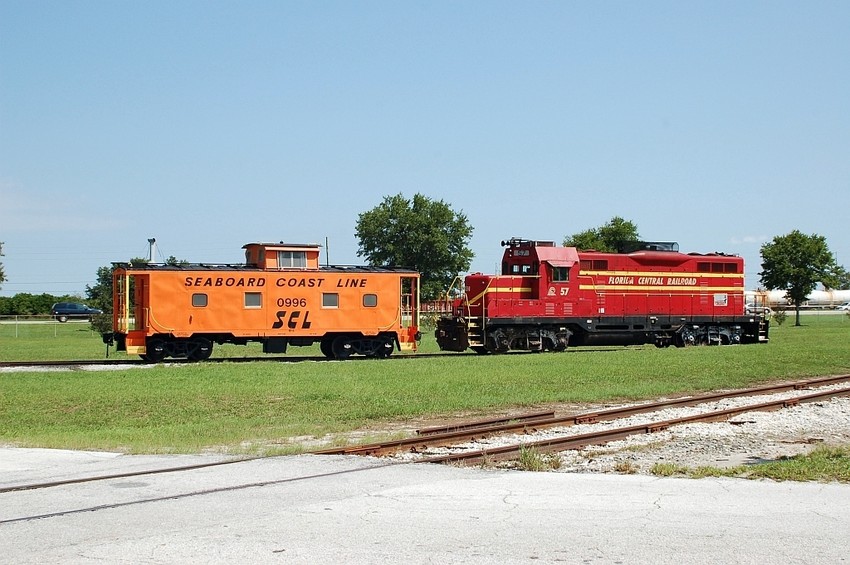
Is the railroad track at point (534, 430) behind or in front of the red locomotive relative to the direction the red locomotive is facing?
in front

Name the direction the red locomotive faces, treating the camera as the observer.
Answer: facing the viewer and to the left of the viewer

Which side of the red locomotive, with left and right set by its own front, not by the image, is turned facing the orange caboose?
front
